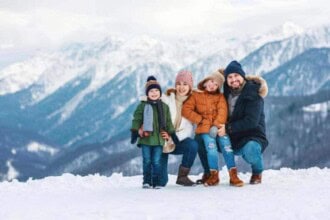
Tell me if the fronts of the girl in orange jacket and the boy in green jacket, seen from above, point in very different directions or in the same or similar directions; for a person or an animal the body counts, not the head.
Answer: same or similar directions

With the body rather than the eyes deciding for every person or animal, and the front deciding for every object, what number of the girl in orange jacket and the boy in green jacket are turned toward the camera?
2

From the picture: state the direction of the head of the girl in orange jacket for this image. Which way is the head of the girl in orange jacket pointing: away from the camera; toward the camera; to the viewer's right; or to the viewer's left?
toward the camera

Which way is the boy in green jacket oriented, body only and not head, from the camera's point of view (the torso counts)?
toward the camera

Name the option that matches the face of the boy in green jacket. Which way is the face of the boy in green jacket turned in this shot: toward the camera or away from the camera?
toward the camera

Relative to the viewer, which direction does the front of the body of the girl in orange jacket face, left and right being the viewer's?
facing the viewer

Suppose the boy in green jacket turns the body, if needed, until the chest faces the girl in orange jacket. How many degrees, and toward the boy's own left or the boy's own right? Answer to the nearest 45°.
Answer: approximately 90° to the boy's own left

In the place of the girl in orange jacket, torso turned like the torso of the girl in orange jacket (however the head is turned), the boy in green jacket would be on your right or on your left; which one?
on your right
